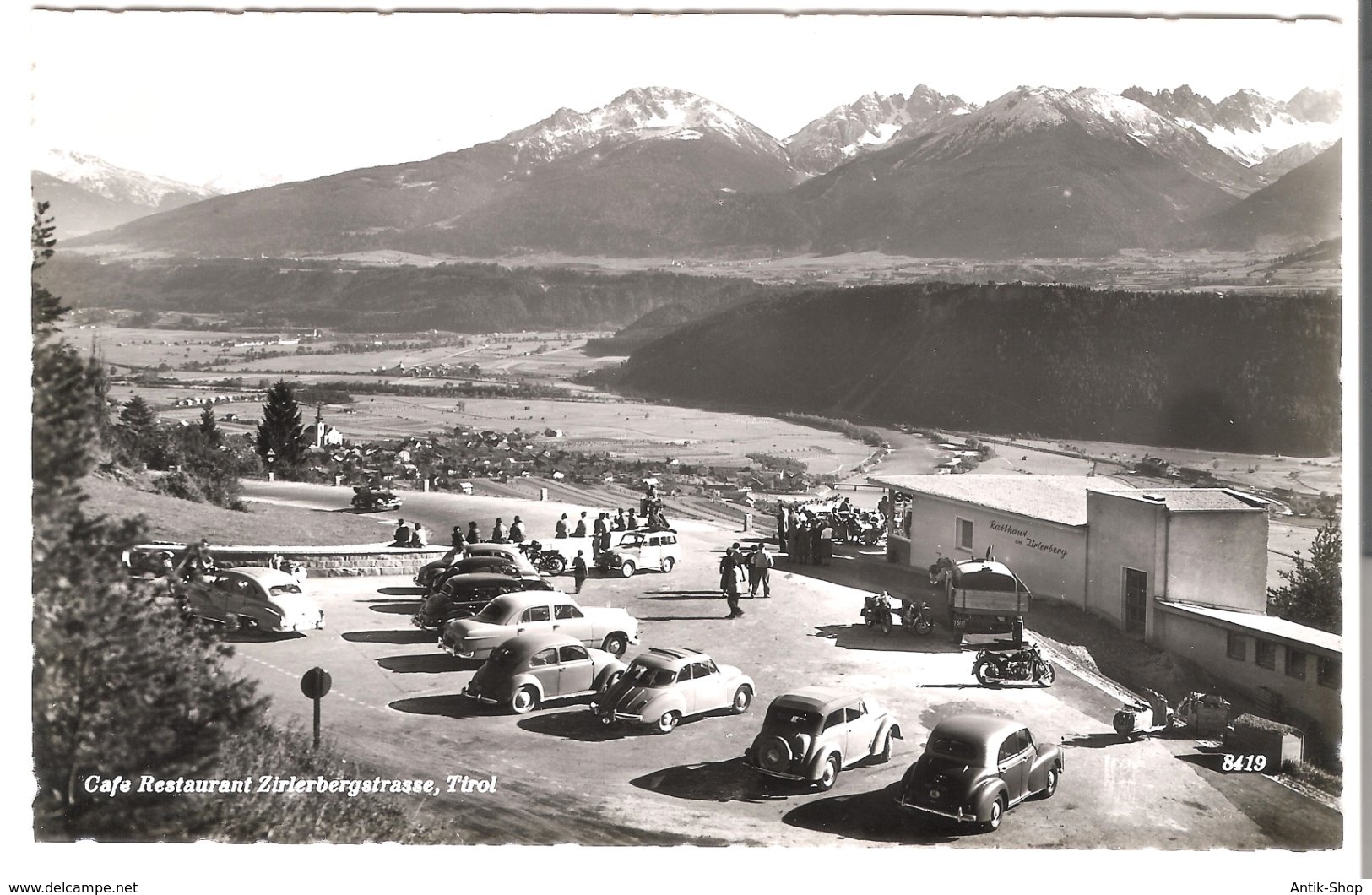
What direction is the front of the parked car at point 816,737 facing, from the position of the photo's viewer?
facing away from the viewer and to the right of the viewer

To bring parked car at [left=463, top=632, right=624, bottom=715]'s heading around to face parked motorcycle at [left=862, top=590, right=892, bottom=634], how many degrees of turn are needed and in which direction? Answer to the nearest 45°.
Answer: approximately 45° to its right

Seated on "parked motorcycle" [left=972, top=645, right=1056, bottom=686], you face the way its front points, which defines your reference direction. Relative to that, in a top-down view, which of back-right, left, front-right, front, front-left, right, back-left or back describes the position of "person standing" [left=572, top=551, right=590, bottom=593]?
back

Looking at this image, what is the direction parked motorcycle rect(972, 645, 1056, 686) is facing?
to the viewer's right

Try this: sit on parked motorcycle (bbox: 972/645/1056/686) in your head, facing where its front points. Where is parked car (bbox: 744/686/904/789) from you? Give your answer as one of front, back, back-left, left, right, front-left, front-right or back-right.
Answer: back-right
